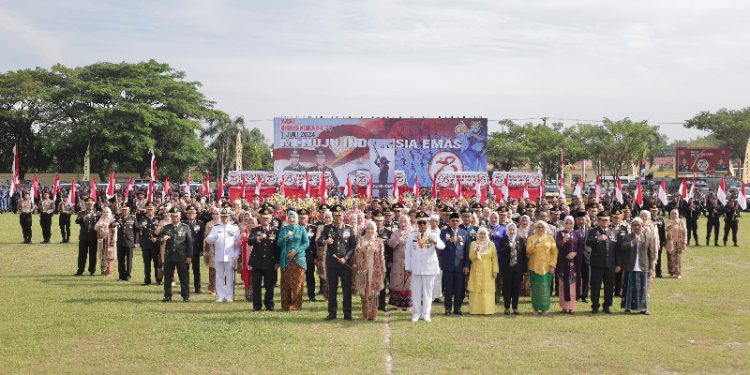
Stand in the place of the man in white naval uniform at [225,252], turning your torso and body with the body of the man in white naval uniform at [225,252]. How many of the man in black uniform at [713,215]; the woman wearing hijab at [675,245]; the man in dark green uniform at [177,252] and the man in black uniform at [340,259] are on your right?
1

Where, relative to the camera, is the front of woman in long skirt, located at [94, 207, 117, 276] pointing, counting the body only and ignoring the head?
toward the camera

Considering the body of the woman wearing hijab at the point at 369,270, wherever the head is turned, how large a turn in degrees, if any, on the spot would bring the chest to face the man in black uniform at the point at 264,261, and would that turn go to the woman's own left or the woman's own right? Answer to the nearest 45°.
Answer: approximately 90° to the woman's own right

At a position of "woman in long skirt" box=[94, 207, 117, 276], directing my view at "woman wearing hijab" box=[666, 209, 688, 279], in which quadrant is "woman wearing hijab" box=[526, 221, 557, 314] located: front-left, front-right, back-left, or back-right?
front-right

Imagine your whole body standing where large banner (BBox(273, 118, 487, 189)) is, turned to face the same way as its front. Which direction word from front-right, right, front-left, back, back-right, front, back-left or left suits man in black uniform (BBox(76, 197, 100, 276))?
front

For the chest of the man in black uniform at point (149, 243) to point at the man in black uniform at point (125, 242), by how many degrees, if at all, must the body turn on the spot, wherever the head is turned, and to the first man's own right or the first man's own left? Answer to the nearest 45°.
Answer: approximately 135° to the first man's own right

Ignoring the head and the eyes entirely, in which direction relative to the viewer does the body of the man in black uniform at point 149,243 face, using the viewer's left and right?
facing the viewer

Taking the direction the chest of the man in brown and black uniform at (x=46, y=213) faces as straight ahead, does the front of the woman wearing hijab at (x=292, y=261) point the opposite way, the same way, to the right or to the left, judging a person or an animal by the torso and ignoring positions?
the same way

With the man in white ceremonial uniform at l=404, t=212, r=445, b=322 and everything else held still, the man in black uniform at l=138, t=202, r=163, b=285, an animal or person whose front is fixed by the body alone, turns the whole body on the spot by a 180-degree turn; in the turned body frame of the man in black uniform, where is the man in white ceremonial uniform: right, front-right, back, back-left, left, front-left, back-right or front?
back-right

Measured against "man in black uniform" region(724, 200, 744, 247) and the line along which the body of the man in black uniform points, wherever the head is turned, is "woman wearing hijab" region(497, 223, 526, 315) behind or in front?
in front

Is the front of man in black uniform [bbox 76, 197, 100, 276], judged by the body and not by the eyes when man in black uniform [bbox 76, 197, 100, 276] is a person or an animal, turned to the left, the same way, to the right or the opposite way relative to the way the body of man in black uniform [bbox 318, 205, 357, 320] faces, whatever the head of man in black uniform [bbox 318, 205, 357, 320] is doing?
the same way

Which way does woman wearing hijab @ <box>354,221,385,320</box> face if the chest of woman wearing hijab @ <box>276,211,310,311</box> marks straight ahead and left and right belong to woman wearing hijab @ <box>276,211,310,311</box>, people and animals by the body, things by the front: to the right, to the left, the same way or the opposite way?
the same way

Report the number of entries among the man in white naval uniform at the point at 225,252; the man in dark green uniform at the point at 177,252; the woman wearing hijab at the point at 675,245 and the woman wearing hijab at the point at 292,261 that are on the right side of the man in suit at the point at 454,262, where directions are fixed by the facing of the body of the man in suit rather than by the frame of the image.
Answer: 3

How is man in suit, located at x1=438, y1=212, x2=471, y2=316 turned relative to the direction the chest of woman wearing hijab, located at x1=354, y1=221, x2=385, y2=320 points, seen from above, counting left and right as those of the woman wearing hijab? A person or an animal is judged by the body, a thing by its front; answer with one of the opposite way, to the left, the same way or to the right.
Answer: the same way

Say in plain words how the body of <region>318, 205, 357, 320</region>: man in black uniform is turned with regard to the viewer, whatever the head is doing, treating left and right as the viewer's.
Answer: facing the viewer

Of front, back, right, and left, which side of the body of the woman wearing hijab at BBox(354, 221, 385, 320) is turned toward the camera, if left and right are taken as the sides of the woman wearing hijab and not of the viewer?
front

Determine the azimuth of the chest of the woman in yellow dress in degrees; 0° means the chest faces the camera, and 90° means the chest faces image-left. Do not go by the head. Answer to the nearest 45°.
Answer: approximately 0°
